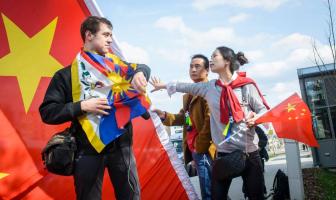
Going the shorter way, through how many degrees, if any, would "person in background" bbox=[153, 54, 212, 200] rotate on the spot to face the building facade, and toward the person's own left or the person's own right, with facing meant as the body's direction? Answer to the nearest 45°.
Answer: approximately 180°

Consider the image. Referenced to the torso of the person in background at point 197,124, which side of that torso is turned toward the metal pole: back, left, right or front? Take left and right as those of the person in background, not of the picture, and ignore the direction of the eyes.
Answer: back

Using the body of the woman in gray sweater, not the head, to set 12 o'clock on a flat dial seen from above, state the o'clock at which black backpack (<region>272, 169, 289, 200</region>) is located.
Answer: The black backpack is roughly at 5 o'clock from the woman in gray sweater.

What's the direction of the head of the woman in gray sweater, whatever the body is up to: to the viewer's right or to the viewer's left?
to the viewer's left

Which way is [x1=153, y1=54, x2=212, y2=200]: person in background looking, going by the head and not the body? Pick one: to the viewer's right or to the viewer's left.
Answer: to the viewer's left

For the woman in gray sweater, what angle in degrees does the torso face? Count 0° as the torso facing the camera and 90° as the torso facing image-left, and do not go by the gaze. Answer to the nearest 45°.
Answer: approximately 45°

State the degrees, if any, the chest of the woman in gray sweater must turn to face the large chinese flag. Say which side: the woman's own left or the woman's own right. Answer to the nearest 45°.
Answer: approximately 45° to the woman's own right

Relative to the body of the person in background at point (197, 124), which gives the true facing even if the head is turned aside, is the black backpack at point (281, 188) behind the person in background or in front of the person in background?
behind

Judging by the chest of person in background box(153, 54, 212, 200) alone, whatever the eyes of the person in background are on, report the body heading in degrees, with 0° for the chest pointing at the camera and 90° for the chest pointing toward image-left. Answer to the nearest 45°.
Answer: approximately 45°
